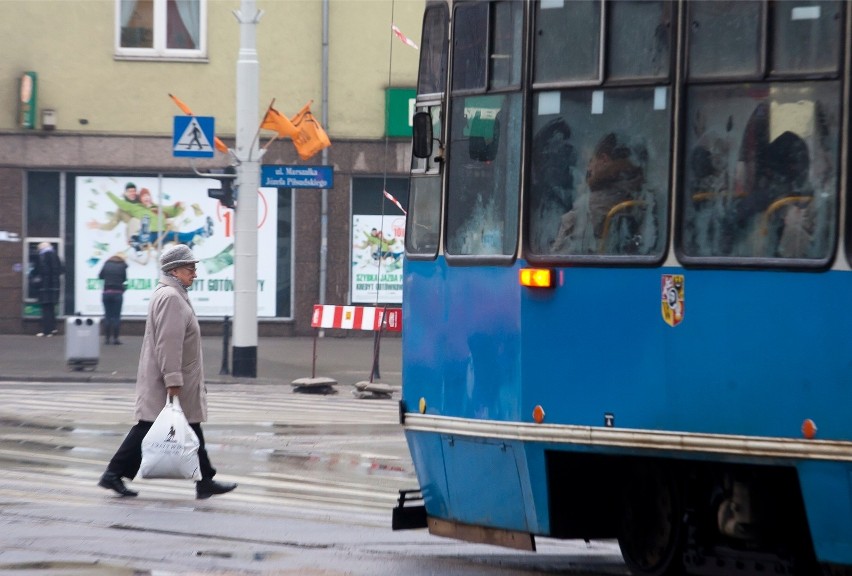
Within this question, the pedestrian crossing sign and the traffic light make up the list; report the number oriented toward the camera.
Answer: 1

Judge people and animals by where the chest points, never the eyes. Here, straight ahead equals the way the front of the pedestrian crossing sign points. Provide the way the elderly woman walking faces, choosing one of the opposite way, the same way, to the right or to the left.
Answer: to the left

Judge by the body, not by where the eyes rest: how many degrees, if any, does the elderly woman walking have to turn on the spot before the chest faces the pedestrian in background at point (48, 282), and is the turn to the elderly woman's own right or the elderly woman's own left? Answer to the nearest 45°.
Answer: approximately 90° to the elderly woman's own left

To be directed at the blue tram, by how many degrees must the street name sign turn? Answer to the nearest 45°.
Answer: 0° — it already faces it

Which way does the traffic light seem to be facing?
to the viewer's left

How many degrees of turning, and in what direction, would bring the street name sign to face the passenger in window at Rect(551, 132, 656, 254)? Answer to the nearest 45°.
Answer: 0° — it already faces them

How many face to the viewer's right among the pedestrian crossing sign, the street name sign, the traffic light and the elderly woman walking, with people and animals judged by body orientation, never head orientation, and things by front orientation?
1

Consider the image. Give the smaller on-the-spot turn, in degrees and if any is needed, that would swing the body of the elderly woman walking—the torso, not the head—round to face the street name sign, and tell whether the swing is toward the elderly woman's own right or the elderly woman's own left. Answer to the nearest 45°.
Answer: approximately 90° to the elderly woman's own left

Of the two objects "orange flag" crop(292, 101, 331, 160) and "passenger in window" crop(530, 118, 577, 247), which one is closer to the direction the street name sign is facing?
the passenger in window

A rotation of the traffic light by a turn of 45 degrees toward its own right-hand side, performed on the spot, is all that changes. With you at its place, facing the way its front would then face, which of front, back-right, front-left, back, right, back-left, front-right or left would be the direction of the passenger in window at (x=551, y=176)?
back-left

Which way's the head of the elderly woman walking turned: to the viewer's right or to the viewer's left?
to the viewer's right

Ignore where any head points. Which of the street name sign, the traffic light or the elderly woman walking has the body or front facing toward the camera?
the street name sign

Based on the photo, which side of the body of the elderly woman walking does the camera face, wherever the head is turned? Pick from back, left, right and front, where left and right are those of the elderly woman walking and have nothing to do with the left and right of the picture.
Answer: right

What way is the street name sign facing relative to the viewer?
toward the camera

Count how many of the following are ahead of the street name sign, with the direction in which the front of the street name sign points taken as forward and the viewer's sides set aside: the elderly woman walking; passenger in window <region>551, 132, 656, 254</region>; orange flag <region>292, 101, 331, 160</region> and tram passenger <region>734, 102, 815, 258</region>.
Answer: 3

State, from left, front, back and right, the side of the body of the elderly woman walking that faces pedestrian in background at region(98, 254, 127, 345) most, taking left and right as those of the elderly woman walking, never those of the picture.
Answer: left
